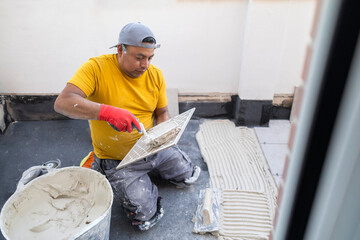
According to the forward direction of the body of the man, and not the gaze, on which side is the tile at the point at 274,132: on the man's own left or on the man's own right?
on the man's own left

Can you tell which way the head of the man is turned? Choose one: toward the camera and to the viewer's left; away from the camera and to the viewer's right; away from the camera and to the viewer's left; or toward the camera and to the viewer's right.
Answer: toward the camera and to the viewer's right

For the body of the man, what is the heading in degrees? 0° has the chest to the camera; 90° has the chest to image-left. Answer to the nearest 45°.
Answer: approximately 315°
